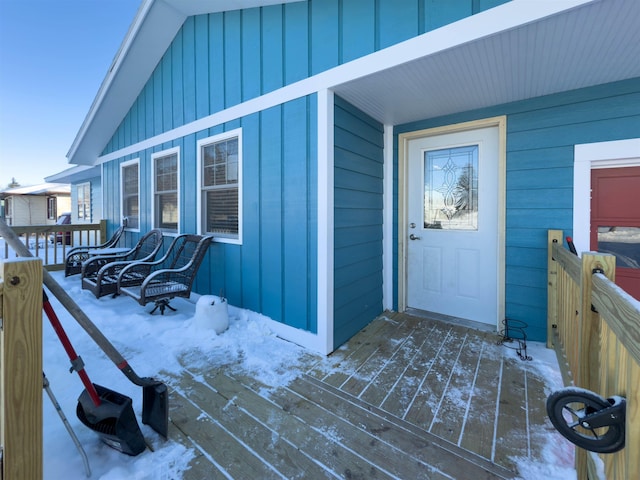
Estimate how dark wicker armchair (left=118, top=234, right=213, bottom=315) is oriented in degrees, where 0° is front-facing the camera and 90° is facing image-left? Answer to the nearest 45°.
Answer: approximately 45°

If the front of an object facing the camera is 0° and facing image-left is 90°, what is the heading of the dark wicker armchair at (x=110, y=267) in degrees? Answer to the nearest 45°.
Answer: approximately 45°

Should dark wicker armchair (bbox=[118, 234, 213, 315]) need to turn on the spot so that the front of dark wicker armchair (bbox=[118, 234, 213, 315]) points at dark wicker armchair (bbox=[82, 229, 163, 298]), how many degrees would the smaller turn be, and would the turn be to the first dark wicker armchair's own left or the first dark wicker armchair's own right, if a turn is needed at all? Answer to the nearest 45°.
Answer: approximately 90° to the first dark wicker armchair's own right

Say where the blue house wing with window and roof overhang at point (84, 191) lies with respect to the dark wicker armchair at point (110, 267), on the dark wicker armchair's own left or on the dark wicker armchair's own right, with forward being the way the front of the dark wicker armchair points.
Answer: on the dark wicker armchair's own right

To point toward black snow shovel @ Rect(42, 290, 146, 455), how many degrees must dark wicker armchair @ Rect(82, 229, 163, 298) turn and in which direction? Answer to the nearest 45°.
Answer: approximately 45° to its left

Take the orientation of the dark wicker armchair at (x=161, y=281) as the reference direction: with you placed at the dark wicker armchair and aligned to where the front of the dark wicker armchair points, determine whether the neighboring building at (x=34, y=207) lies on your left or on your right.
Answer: on your right

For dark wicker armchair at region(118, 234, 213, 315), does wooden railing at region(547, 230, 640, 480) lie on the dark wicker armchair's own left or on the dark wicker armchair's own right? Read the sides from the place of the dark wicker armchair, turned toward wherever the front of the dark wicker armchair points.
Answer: on the dark wicker armchair's own left

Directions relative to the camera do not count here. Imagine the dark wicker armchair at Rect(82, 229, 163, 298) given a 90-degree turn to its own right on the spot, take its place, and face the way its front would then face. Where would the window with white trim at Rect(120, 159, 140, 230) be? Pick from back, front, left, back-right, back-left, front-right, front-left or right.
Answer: front-right

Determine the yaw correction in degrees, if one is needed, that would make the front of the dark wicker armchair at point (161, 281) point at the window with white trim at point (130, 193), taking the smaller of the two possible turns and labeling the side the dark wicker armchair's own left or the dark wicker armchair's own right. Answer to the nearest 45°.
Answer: approximately 135° to the dark wicker armchair's own right

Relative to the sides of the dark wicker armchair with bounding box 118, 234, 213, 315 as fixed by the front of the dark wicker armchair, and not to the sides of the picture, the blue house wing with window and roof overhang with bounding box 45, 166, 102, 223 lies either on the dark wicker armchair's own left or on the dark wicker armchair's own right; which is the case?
on the dark wicker armchair's own right

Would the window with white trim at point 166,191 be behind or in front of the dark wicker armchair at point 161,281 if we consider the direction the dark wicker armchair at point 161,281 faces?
behind
